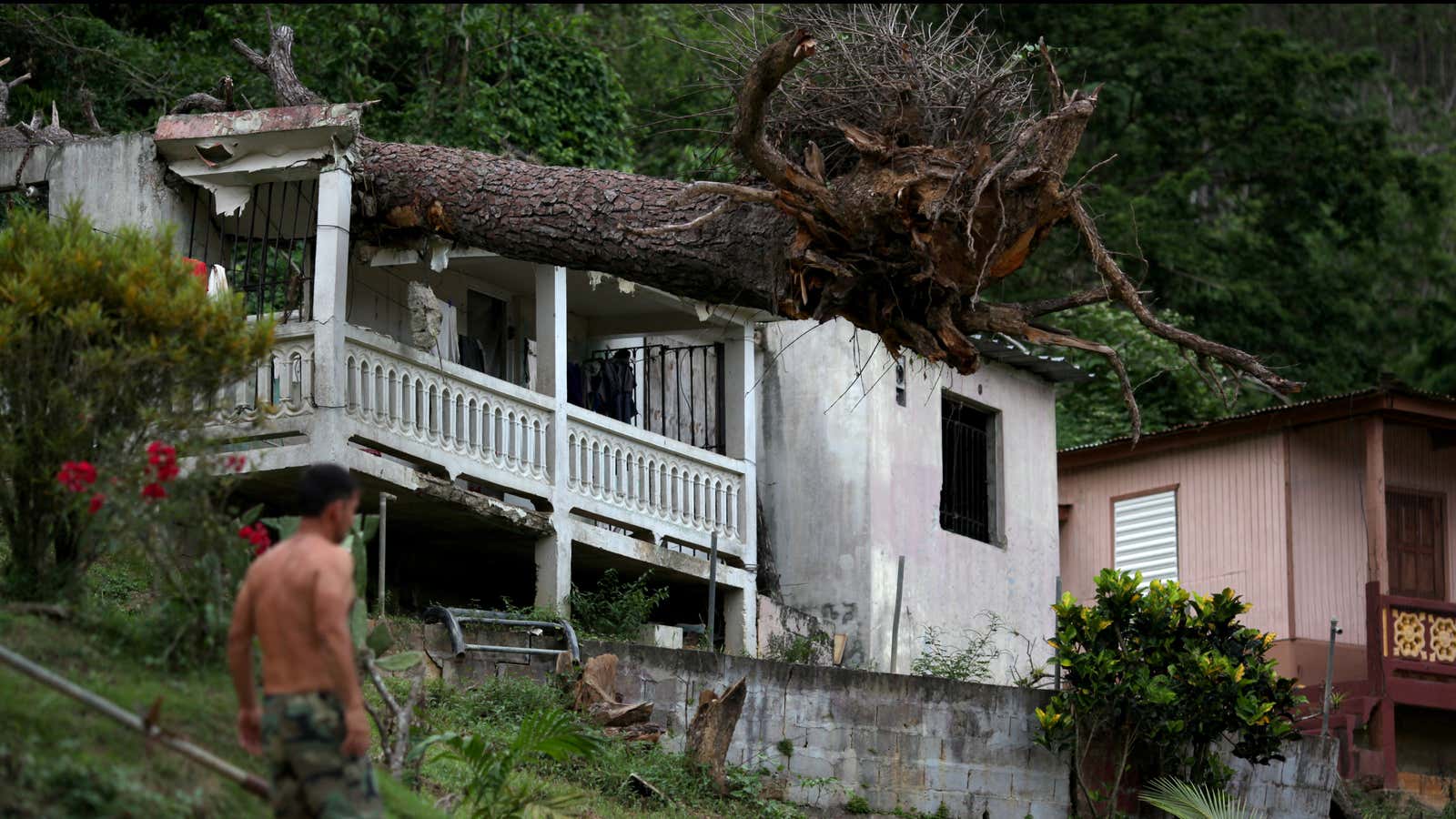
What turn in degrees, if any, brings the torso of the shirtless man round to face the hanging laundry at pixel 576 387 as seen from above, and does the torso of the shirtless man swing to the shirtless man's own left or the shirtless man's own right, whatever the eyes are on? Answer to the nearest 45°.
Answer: approximately 45° to the shirtless man's own left

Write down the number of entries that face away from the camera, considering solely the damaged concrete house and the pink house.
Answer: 0

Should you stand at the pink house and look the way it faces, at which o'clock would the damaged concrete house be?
The damaged concrete house is roughly at 3 o'clock from the pink house.

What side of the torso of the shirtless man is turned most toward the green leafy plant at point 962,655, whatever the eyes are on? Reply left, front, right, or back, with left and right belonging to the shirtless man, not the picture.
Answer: front

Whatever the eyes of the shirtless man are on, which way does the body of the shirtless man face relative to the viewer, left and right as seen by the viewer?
facing away from the viewer and to the right of the viewer

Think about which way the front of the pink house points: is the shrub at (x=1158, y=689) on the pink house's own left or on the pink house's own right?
on the pink house's own right

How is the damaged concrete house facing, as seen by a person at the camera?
facing the viewer and to the right of the viewer

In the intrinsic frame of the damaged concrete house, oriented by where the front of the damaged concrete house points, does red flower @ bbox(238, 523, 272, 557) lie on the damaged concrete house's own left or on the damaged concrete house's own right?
on the damaged concrete house's own right

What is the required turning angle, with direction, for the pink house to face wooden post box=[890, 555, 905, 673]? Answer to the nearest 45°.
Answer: approximately 90° to its right

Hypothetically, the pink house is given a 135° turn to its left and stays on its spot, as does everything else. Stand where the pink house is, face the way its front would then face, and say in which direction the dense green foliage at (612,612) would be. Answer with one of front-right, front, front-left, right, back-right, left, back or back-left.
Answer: back-left

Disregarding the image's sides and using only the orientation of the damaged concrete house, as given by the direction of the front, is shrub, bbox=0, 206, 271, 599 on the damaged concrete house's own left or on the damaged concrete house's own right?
on the damaged concrete house's own right

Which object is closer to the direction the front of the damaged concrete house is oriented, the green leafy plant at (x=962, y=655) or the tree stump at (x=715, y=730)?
the tree stump

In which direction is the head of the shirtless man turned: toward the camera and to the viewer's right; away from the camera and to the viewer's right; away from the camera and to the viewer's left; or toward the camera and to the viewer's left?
away from the camera and to the viewer's right

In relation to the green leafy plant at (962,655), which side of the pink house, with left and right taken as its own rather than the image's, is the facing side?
right

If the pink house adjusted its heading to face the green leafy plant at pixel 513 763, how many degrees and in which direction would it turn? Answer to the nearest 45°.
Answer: approximately 45° to its right
